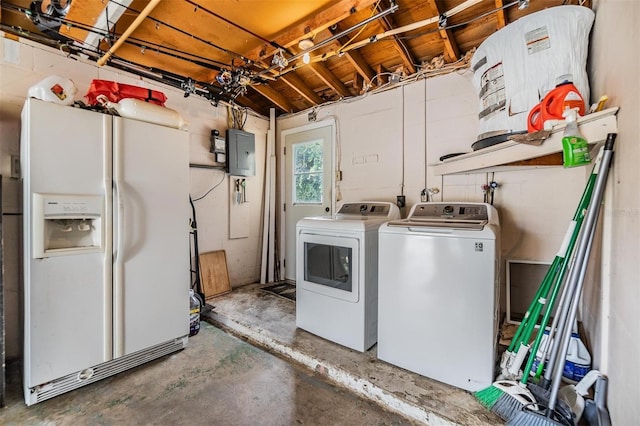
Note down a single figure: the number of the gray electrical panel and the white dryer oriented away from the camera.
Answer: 0

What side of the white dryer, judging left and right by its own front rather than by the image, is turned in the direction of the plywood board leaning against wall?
right

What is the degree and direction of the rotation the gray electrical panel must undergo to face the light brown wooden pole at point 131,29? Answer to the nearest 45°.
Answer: approximately 90° to its right

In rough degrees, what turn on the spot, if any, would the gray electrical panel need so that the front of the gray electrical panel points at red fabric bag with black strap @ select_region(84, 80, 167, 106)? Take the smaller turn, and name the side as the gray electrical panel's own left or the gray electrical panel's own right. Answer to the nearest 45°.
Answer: approximately 90° to the gray electrical panel's own right

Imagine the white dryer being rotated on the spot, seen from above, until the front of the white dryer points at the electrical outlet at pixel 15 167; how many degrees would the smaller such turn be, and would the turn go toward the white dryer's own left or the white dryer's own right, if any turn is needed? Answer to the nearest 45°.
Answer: approximately 45° to the white dryer's own right

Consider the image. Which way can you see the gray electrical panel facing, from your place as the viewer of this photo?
facing the viewer and to the right of the viewer

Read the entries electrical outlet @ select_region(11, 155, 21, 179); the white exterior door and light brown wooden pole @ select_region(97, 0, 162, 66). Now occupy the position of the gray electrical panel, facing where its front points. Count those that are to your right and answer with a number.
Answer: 2

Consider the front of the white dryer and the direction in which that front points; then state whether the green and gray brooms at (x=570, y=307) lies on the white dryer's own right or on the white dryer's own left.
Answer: on the white dryer's own left

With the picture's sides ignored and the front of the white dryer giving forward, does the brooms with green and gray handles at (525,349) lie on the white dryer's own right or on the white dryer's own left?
on the white dryer's own left

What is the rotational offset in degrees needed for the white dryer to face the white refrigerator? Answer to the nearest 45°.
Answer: approximately 45° to its right

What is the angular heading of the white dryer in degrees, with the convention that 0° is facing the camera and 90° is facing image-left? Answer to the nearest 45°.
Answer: approximately 45°

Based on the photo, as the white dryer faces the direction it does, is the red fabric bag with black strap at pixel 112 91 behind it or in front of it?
in front
